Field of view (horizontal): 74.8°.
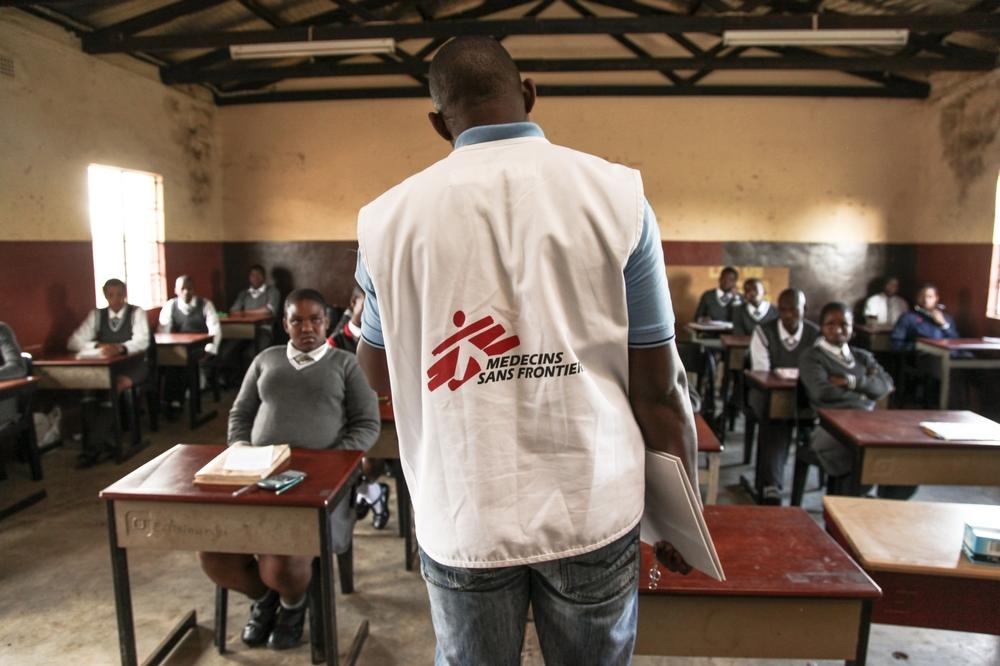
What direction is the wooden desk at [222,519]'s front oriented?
away from the camera

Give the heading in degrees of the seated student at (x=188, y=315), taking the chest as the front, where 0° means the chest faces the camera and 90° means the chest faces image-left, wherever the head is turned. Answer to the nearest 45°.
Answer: approximately 0°

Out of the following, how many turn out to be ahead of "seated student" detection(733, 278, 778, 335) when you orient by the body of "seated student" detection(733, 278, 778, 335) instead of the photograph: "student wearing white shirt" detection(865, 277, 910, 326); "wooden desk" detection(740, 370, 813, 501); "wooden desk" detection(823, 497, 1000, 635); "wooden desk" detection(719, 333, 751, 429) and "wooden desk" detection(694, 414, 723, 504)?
4

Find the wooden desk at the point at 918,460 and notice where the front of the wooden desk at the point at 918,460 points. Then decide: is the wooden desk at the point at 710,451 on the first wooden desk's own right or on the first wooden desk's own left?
on the first wooden desk's own left

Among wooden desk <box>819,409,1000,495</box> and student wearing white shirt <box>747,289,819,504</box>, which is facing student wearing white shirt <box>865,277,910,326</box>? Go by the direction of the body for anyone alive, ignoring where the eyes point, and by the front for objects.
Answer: the wooden desk

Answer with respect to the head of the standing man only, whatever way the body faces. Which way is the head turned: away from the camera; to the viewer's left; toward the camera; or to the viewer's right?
away from the camera

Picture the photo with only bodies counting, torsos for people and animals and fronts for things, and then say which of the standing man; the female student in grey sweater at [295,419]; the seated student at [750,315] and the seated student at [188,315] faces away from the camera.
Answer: the standing man

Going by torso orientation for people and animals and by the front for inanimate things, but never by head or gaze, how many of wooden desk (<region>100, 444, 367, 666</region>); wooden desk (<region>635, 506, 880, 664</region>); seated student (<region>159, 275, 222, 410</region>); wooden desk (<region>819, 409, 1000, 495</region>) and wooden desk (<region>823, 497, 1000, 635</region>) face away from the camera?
4

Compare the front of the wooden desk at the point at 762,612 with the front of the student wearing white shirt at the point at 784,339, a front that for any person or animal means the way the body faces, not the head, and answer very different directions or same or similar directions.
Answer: very different directions

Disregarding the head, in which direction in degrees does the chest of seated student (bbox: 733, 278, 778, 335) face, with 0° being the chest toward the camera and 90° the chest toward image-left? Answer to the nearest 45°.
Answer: approximately 0°

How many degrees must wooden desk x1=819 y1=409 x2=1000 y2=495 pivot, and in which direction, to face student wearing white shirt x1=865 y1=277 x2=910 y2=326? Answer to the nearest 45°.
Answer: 0° — it already faces them

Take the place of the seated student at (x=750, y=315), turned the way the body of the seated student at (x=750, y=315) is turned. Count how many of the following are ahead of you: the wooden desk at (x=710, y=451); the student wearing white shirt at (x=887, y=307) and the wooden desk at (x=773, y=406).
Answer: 2

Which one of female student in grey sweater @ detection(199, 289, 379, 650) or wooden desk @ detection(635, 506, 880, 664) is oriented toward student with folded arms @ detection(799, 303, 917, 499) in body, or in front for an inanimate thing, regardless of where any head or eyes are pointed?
the wooden desk

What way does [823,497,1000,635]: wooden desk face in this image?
away from the camera

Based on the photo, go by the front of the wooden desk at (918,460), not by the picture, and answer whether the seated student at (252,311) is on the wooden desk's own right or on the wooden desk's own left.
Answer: on the wooden desk's own left
